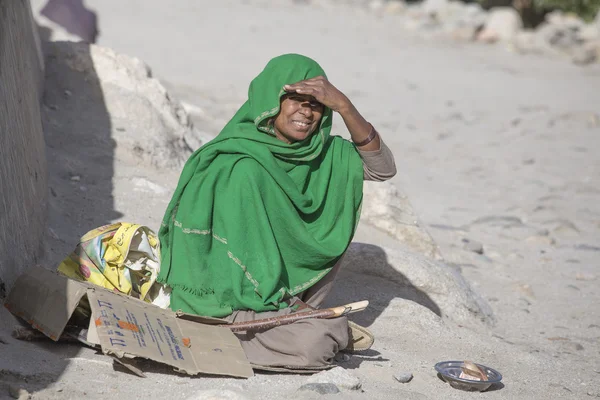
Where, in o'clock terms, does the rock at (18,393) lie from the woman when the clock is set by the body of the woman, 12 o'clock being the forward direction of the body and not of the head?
The rock is roughly at 3 o'clock from the woman.

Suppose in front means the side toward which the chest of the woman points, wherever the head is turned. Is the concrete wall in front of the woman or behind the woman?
behind

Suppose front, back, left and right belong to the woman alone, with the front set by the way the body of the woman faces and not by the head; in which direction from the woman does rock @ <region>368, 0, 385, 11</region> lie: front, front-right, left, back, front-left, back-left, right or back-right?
back-left

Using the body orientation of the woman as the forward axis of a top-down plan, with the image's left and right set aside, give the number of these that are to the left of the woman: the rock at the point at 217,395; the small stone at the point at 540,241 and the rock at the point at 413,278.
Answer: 2

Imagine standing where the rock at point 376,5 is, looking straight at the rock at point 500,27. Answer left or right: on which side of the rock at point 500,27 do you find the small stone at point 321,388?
right

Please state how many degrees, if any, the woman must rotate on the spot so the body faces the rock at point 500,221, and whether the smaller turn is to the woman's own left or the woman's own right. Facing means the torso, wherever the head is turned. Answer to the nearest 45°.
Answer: approximately 90° to the woman's own left

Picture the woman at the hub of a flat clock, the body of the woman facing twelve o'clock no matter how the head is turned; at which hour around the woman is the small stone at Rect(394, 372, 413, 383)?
The small stone is roughly at 11 o'clock from the woman.

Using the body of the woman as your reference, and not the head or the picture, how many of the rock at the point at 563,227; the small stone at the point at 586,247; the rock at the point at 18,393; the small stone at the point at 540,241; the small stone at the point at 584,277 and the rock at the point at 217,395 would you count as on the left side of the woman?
4

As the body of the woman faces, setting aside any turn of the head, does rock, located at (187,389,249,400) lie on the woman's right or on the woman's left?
on the woman's right

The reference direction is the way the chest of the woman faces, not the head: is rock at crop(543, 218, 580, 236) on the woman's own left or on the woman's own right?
on the woman's own left

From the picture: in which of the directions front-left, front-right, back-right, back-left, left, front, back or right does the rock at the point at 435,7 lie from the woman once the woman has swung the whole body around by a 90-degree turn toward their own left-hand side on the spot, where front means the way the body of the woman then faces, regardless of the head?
front-left

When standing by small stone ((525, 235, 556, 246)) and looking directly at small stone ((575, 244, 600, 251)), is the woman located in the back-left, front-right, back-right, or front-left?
back-right

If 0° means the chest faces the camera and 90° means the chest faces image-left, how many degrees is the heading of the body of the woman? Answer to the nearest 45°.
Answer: approximately 315°

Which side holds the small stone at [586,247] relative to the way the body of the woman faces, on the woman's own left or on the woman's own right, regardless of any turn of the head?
on the woman's own left

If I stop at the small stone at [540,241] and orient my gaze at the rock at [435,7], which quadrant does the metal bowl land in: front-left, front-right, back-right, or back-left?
back-left
